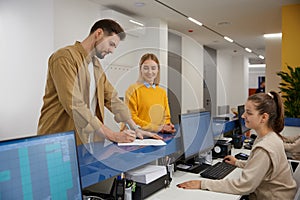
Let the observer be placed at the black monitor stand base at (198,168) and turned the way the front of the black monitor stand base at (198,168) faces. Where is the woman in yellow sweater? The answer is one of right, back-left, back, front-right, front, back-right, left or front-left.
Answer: back

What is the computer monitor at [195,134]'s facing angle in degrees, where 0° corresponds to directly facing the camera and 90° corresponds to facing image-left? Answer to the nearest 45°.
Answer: approximately 315°

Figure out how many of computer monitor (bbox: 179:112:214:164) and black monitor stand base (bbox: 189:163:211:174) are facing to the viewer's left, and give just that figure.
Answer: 0

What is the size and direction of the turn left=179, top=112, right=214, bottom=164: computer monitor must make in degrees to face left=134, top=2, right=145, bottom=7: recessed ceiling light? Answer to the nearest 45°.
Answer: approximately 135° to its left

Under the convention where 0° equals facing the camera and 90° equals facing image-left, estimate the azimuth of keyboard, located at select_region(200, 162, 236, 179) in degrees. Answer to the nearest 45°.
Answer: approximately 315°

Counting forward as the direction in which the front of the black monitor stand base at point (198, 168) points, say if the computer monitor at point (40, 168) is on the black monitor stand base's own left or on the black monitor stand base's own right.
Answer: on the black monitor stand base's own right

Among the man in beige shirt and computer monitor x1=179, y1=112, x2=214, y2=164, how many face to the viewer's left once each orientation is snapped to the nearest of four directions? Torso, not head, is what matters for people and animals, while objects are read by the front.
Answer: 0
